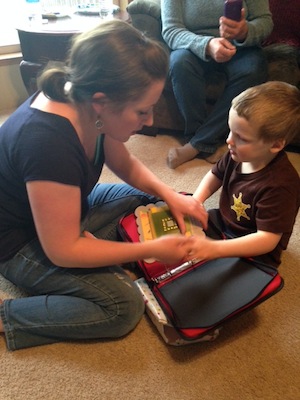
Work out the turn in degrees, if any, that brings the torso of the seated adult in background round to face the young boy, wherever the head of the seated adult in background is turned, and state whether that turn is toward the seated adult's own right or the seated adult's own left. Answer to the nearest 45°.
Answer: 0° — they already face them

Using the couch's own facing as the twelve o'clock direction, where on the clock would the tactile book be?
The tactile book is roughly at 12 o'clock from the couch.

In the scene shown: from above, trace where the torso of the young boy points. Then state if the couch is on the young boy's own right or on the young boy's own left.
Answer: on the young boy's own right

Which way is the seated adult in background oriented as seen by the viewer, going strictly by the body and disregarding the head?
toward the camera

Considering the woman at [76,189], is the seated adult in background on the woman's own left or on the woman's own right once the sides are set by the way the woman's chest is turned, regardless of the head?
on the woman's own left

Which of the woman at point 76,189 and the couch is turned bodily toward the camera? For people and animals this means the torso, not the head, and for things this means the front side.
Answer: the couch

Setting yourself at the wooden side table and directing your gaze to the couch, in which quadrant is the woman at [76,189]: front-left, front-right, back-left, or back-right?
front-right

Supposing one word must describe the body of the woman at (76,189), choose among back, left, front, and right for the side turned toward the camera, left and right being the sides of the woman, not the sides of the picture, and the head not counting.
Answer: right

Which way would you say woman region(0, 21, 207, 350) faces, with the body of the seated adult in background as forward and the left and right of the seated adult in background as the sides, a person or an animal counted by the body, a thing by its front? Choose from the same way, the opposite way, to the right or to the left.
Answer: to the left

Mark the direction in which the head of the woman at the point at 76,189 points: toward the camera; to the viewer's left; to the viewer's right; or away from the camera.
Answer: to the viewer's right

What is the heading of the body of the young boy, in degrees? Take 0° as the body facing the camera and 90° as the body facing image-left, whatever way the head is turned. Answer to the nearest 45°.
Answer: approximately 45°

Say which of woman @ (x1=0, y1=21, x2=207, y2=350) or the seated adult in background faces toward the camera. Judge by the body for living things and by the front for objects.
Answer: the seated adult in background

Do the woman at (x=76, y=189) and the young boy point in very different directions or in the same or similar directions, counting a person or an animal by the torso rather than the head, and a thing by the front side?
very different directions

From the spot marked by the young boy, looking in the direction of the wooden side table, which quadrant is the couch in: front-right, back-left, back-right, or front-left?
front-right

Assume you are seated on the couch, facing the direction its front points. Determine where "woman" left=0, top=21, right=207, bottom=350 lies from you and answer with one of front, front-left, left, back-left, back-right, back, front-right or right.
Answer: front

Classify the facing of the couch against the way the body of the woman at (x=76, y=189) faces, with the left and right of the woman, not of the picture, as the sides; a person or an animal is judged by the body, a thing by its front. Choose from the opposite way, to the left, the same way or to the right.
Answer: to the right
